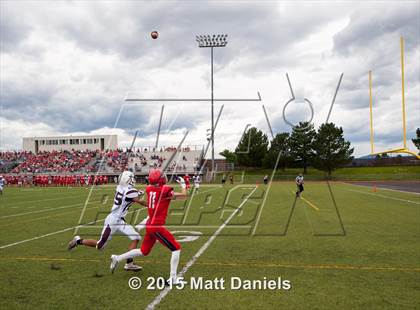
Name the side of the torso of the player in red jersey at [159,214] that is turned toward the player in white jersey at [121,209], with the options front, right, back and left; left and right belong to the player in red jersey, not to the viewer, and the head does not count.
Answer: left

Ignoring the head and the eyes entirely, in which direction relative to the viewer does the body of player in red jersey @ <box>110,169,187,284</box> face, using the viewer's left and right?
facing away from the viewer and to the right of the viewer
